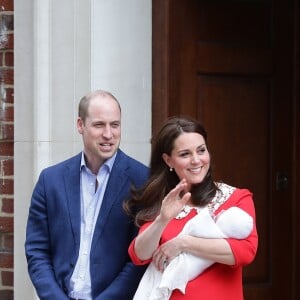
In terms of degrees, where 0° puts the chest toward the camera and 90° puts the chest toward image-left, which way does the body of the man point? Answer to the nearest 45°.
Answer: approximately 0°

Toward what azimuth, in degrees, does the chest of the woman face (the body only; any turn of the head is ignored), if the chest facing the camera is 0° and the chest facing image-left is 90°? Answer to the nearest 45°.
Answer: approximately 0°

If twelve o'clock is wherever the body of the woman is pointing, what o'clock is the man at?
The man is roughly at 4 o'clock from the woman.

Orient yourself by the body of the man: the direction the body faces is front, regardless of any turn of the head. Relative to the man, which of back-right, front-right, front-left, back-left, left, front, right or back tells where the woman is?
front-left

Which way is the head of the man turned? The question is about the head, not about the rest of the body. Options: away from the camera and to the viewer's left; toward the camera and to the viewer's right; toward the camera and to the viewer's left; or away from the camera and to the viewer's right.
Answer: toward the camera and to the viewer's right
